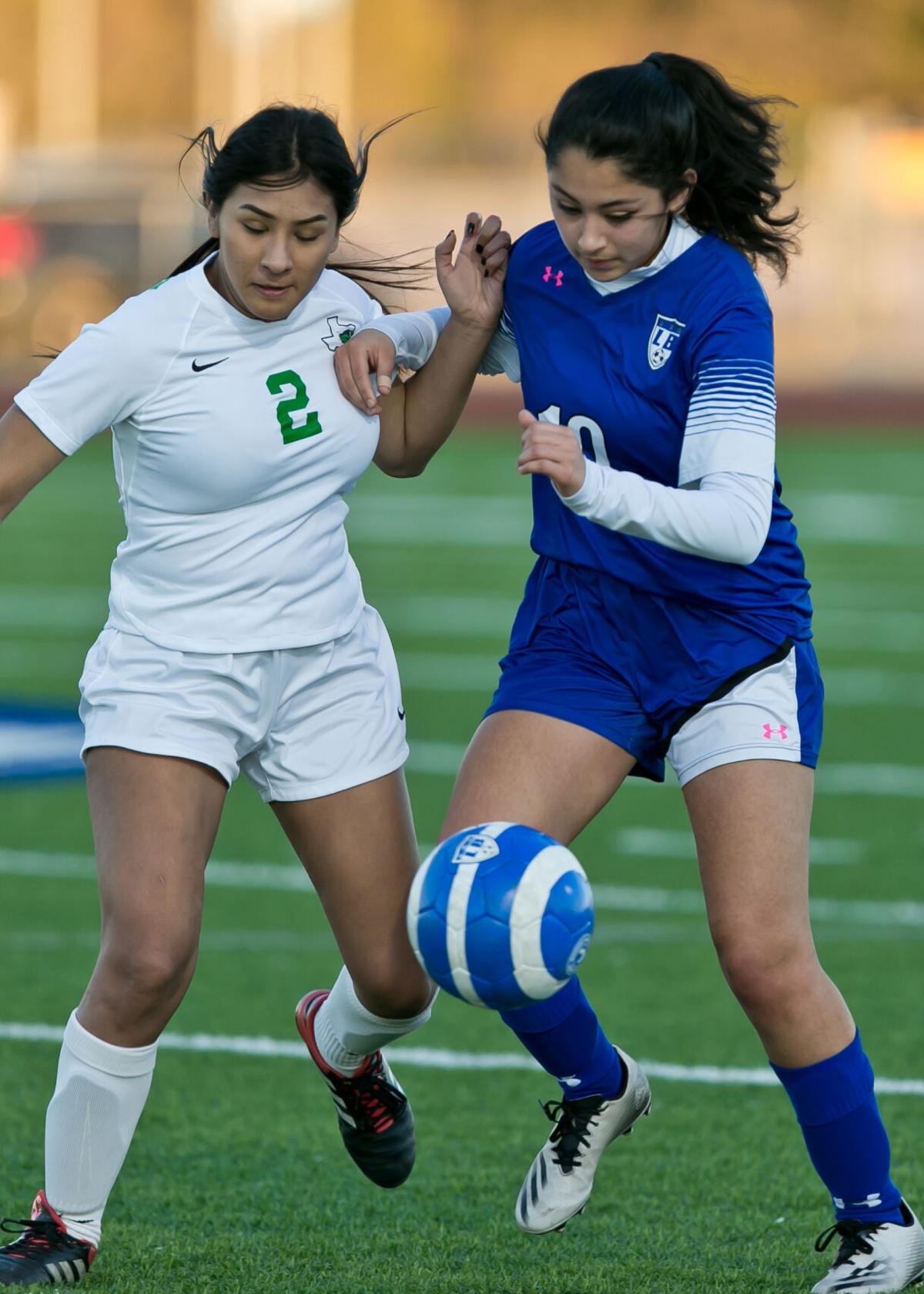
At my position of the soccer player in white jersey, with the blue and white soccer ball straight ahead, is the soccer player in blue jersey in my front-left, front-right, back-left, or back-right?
front-left

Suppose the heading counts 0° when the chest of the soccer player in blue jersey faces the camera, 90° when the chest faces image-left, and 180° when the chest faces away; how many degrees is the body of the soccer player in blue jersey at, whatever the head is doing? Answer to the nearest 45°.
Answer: approximately 45°

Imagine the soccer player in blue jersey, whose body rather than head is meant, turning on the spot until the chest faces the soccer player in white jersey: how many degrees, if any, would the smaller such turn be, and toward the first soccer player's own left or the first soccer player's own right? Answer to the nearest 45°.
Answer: approximately 45° to the first soccer player's own right

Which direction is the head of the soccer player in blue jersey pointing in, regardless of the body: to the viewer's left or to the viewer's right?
to the viewer's left
